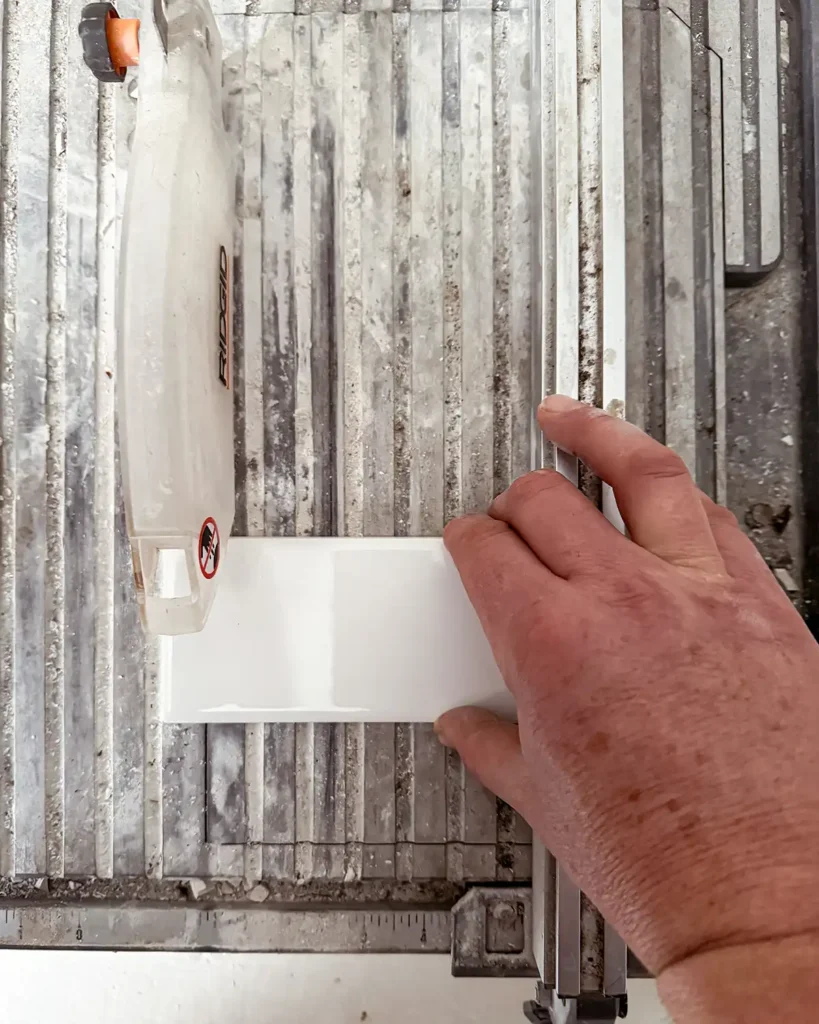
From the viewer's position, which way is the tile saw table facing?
facing the viewer
